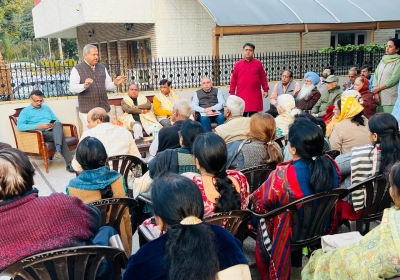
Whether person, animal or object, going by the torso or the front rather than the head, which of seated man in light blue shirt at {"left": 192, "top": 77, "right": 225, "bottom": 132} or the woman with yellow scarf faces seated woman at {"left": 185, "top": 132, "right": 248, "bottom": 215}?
the seated man in light blue shirt

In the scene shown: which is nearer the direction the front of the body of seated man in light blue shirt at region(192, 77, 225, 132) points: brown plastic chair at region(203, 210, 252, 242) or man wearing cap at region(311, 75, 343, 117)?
the brown plastic chair

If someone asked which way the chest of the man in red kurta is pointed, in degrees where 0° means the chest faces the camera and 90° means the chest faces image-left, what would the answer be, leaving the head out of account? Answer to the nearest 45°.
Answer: approximately 0°

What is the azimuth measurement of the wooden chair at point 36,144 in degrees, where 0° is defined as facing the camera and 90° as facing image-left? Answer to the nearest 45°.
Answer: approximately 315°

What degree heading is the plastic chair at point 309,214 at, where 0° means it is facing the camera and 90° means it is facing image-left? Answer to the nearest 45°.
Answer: approximately 135°
